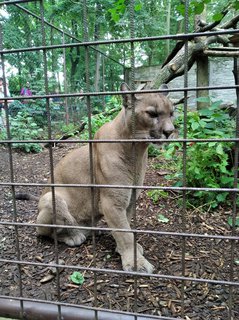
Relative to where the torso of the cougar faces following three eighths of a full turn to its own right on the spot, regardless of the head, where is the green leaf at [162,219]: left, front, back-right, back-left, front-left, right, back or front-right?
back-right

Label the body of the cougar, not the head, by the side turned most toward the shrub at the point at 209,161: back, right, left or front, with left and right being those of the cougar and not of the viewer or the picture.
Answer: left

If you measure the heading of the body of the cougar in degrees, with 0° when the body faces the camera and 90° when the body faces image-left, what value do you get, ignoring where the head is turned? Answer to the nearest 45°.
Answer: approximately 315°

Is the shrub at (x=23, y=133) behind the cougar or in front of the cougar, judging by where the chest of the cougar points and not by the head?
behind
